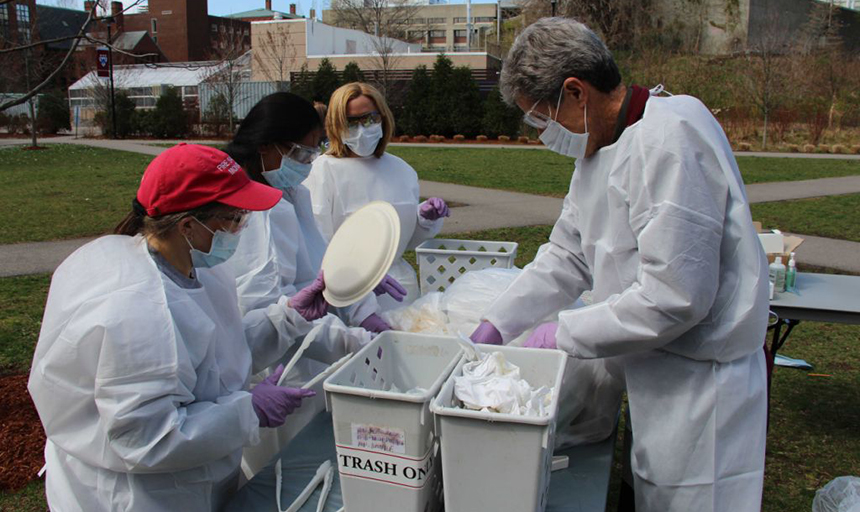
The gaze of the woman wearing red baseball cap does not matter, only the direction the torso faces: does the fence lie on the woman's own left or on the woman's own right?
on the woman's own left

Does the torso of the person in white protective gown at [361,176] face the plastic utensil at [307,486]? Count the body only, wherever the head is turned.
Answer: yes

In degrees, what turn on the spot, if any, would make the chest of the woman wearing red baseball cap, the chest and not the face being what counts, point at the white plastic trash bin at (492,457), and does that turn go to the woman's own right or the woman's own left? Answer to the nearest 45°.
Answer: approximately 45° to the woman's own right

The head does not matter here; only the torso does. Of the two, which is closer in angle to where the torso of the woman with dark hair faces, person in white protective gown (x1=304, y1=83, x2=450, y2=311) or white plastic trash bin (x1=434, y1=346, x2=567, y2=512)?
the white plastic trash bin

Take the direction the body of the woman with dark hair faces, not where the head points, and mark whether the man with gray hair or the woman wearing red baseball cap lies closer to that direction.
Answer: the man with gray hair

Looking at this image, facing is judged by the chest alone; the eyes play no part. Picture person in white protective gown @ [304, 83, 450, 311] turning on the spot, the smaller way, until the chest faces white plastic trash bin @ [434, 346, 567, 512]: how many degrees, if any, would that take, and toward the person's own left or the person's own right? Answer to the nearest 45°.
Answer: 0° — they already face it

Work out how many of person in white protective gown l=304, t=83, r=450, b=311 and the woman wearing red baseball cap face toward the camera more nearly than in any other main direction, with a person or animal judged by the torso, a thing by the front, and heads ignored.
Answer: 1

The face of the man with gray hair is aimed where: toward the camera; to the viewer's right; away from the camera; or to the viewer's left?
to the viewer's left

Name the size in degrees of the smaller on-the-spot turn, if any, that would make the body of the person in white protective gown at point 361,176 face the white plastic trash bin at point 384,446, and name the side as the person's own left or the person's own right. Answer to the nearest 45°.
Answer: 0° — they already face it

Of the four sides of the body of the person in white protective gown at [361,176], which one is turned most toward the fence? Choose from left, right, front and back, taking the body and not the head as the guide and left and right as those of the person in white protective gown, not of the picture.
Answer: back

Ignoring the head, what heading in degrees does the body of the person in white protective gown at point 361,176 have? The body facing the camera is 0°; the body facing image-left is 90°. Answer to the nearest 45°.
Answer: approximately 0°

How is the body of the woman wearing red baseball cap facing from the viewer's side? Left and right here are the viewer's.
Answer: facing to the right of the viewer
